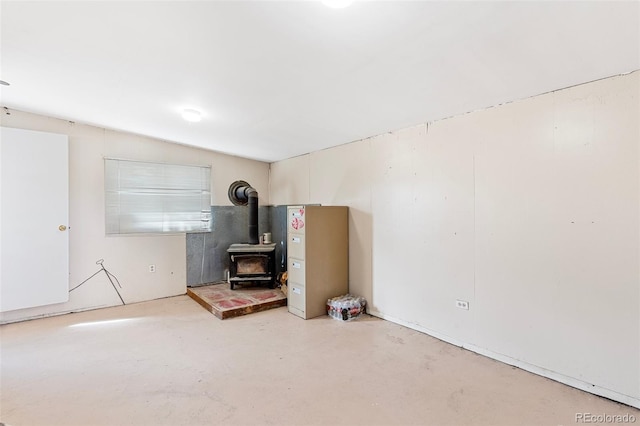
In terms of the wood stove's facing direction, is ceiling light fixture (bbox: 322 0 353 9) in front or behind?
in front

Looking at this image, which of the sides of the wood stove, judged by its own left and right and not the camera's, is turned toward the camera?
front

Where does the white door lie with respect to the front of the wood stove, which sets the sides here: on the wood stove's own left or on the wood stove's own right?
on the wood stove's own right

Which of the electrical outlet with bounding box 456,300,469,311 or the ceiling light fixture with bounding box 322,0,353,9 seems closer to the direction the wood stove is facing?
the ceiling light fixture

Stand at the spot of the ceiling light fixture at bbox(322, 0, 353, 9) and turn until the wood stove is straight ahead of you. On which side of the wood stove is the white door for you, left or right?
left

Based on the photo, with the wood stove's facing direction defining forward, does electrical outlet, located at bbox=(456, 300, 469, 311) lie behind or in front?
in front

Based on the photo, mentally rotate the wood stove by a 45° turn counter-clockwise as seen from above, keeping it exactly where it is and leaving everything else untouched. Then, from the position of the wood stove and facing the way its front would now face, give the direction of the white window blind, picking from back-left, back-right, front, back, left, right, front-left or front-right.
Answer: back-right
